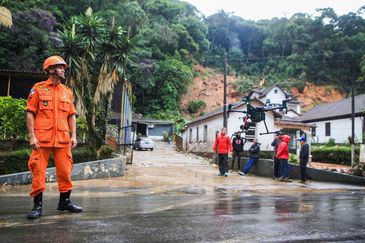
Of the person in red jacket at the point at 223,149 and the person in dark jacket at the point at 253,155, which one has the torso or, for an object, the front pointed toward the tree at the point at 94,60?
the person in dark jacket

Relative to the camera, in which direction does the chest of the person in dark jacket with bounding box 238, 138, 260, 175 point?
to the viewer's left

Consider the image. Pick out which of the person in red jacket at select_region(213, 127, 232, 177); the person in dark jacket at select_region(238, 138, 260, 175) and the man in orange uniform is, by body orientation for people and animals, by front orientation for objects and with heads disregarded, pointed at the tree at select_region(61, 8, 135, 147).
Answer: the person in dark jacket

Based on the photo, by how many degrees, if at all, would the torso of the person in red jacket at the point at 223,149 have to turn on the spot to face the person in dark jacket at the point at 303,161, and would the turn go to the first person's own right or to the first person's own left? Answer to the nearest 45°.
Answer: approximately 90° to the first person's own left

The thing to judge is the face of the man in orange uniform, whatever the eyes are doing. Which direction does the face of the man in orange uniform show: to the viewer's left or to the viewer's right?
to the viewer's right

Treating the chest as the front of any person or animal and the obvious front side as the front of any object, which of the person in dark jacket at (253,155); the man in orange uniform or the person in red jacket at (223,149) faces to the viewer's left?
the person in dark jacket

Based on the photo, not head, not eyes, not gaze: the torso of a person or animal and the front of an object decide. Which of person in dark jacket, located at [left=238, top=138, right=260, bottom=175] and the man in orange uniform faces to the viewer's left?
the person in dark jacket

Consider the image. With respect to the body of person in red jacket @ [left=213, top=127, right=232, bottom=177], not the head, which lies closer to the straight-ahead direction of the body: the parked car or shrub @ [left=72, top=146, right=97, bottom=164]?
the shrub

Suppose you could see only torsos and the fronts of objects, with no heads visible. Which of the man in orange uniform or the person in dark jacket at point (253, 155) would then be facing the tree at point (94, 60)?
the person in dark jacket

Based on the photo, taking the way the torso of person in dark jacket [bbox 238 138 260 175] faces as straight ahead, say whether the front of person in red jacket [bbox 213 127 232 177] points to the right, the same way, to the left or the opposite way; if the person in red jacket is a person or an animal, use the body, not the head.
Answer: to the left
